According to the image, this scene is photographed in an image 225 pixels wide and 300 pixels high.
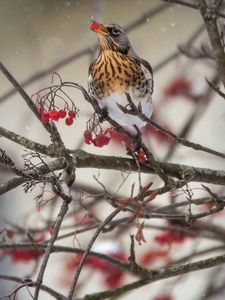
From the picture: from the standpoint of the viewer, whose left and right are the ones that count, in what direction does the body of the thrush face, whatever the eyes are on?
facing the viewer and to the left of the viewer
